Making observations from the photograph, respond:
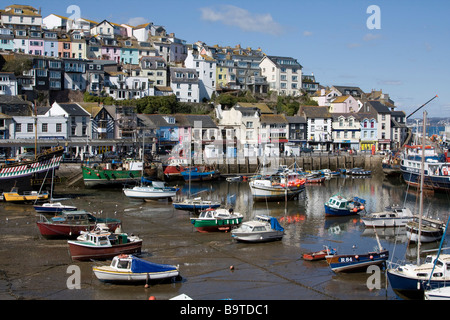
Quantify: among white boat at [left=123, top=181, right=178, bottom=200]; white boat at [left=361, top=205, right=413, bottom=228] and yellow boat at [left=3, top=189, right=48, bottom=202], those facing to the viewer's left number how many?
3

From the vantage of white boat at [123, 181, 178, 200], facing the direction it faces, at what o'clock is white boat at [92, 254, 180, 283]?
white boat at [92, 254, 180, 283] is roughly at 9 o'clock from white boat at [123, 181, 178, 200].

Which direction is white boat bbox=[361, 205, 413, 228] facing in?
to the viewer's left

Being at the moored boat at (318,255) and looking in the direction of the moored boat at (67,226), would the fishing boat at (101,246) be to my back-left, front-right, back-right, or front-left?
front-left

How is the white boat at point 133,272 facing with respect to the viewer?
to the viewer's left

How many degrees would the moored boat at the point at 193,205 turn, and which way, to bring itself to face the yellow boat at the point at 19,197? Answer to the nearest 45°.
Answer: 0° — it already faces it

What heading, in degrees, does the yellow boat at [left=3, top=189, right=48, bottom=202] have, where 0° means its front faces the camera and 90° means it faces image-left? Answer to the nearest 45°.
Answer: approximately 90°

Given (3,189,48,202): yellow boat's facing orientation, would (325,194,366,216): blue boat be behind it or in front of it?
behind

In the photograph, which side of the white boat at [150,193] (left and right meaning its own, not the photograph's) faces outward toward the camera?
left

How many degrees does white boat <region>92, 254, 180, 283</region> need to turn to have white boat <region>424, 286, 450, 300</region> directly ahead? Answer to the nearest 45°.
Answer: approximately 135° to its left

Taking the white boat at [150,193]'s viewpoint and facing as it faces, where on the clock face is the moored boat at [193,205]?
The moored boat is roughly at 8 o'clock from the white boat.

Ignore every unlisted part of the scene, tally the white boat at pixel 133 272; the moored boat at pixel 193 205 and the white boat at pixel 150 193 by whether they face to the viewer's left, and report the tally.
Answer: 3

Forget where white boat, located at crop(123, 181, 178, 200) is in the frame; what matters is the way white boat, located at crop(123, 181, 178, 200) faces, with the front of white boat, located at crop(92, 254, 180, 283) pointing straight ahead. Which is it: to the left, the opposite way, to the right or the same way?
the same way
